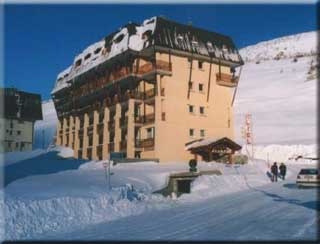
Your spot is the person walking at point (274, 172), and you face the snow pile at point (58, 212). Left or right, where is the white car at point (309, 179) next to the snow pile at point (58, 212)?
left
